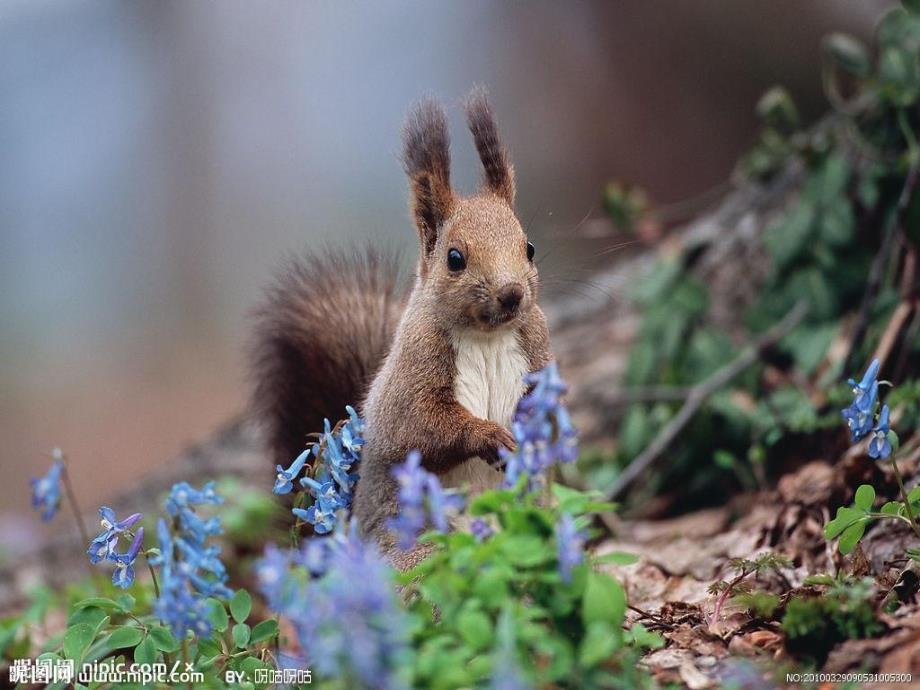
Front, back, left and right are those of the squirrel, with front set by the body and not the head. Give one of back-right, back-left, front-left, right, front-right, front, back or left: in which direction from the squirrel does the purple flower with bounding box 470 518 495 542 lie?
front-right

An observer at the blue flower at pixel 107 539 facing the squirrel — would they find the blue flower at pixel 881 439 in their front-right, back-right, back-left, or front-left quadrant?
front-right

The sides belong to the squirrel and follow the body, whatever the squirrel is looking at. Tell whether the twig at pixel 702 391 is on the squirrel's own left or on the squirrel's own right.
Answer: on the squirrel's own left

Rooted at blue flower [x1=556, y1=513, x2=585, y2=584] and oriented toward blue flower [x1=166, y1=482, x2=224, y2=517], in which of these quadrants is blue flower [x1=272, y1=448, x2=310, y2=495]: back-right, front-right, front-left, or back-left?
front-right

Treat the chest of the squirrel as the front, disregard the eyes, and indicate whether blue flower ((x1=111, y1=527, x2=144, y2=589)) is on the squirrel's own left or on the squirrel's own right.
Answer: on the squirrel's own right

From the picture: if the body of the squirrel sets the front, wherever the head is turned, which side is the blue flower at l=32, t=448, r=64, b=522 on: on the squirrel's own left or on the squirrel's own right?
on the squirrel's own right
